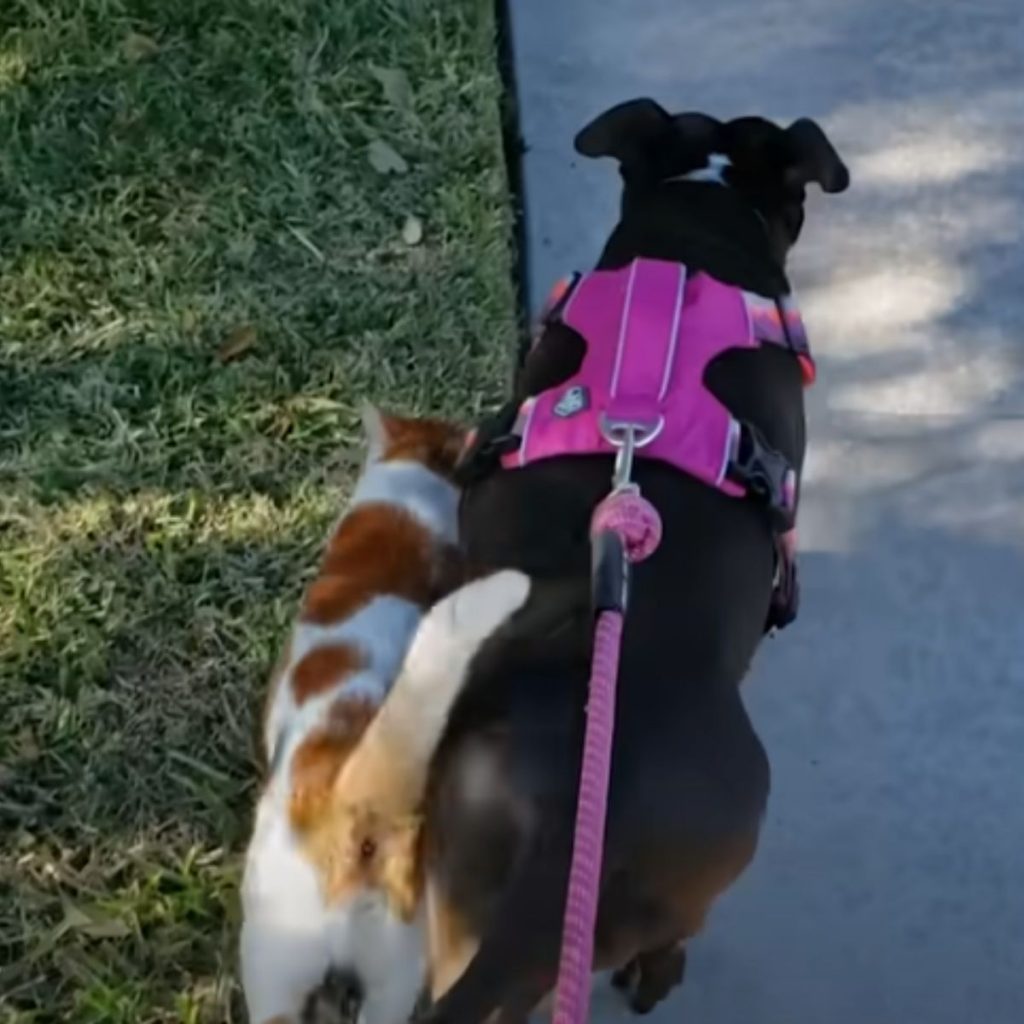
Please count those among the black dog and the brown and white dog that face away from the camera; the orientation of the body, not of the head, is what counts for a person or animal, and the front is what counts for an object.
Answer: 2

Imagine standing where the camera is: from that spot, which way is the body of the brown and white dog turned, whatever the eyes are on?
away from the camera

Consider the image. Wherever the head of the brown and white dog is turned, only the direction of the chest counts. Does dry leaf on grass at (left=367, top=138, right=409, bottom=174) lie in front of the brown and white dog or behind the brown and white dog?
in front

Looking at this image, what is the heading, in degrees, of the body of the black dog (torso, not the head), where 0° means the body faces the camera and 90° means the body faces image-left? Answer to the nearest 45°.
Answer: approximately 180°

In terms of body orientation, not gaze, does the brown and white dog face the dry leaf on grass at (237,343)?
yes

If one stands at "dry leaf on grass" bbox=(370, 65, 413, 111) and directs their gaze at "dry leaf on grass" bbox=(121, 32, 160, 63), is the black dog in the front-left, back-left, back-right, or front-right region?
back-left

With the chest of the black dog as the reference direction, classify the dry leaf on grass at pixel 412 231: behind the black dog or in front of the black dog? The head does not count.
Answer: in front

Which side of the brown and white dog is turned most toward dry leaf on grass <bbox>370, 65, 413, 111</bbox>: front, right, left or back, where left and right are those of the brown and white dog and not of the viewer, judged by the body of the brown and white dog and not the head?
front

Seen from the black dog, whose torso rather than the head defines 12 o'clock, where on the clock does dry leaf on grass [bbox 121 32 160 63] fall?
The dry leaf on grass is roughly at 11 o'clock from the black dog.
